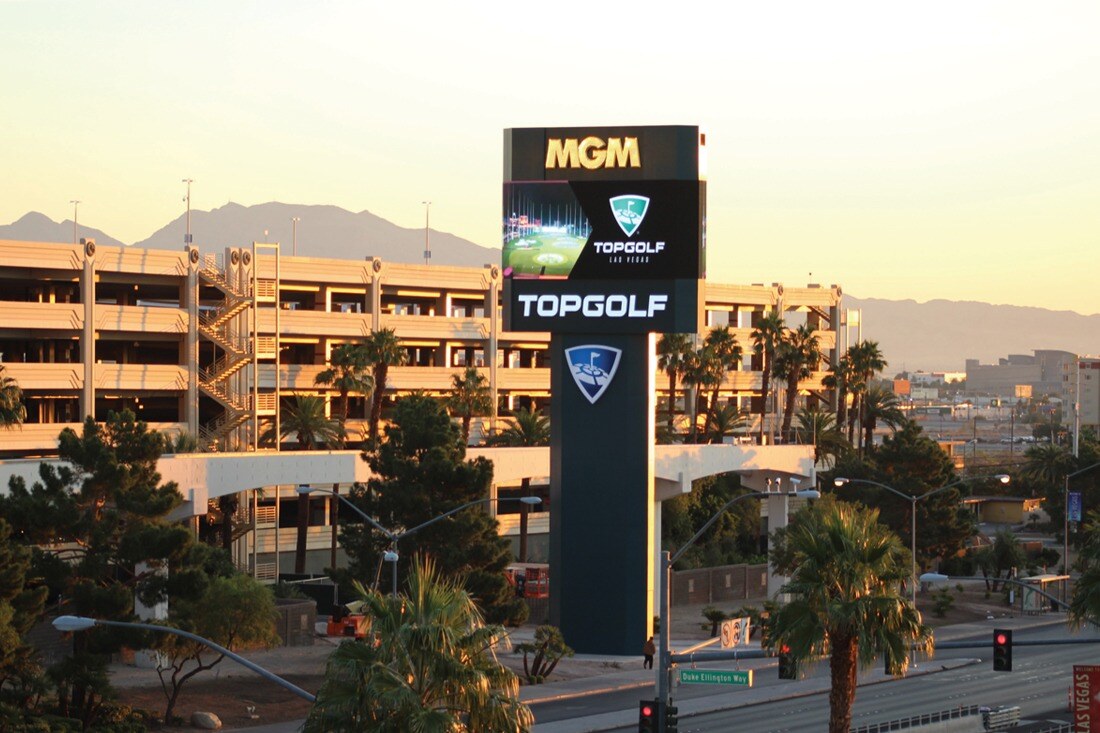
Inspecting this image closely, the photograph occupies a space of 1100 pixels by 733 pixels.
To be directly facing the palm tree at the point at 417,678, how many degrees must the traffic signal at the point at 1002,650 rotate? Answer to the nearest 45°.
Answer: approximately 45° to its right

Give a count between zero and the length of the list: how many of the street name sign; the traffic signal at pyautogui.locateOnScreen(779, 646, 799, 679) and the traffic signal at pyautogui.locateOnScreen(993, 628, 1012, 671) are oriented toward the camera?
3

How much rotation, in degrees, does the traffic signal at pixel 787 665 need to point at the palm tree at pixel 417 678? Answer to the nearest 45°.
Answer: approximately 45° to its right

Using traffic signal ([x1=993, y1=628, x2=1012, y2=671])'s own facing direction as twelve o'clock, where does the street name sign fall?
The street name sign is roughly at 2 o'clock from the traffic signal.

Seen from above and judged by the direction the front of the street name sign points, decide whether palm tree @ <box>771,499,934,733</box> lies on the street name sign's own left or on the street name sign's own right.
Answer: on the street name sign's own left

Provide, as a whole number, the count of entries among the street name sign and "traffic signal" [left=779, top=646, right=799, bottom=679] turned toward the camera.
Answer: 2

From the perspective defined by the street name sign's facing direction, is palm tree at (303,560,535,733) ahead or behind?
ahead

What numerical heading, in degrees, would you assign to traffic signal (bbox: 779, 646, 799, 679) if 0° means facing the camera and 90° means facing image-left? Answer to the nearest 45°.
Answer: approximately 0°

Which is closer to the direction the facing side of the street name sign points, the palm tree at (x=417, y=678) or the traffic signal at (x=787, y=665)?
the palm tree

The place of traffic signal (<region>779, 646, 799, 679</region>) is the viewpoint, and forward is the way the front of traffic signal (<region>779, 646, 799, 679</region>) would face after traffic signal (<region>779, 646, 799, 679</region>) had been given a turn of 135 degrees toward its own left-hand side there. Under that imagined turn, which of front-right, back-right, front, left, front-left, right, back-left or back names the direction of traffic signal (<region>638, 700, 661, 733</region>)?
back

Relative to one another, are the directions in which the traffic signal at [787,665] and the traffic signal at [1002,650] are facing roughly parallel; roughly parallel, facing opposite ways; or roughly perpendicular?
roughly parallel

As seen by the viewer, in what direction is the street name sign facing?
toward the camera

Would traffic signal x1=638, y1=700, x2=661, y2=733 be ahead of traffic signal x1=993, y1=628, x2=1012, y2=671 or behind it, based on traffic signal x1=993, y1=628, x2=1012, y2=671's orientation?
ahead

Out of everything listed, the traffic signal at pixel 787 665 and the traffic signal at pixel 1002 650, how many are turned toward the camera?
2

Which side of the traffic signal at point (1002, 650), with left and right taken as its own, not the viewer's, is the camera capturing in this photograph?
front

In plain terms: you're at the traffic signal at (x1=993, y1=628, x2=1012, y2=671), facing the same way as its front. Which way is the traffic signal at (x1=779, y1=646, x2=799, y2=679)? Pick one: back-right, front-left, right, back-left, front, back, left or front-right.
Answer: front-right

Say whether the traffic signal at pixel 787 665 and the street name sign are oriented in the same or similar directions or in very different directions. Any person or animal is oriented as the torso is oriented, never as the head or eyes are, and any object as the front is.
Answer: same or similar directions
